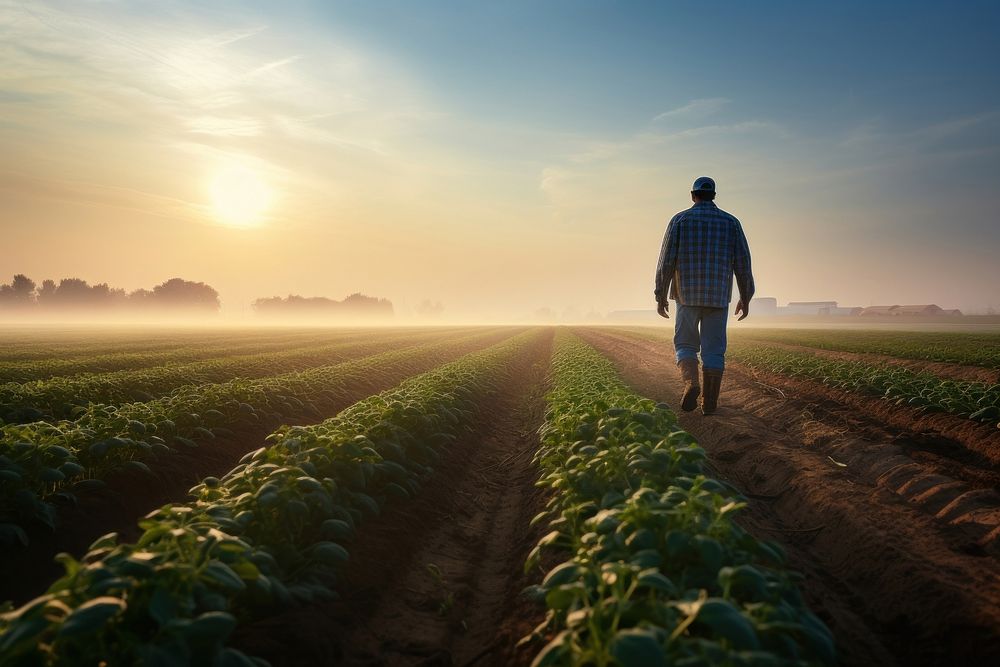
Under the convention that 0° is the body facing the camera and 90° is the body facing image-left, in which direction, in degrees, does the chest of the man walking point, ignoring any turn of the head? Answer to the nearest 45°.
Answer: approximately 180°

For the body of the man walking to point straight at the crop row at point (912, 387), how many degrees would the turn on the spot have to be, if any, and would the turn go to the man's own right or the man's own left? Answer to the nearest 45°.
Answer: approximately 45° to the man's own right

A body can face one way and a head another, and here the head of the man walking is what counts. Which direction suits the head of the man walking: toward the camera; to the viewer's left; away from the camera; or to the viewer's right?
away from the camera

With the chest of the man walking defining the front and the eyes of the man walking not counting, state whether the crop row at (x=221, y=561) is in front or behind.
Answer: behind

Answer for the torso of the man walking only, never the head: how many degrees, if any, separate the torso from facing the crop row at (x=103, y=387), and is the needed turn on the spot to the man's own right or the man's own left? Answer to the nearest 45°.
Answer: approximately 90° to the man's own left
